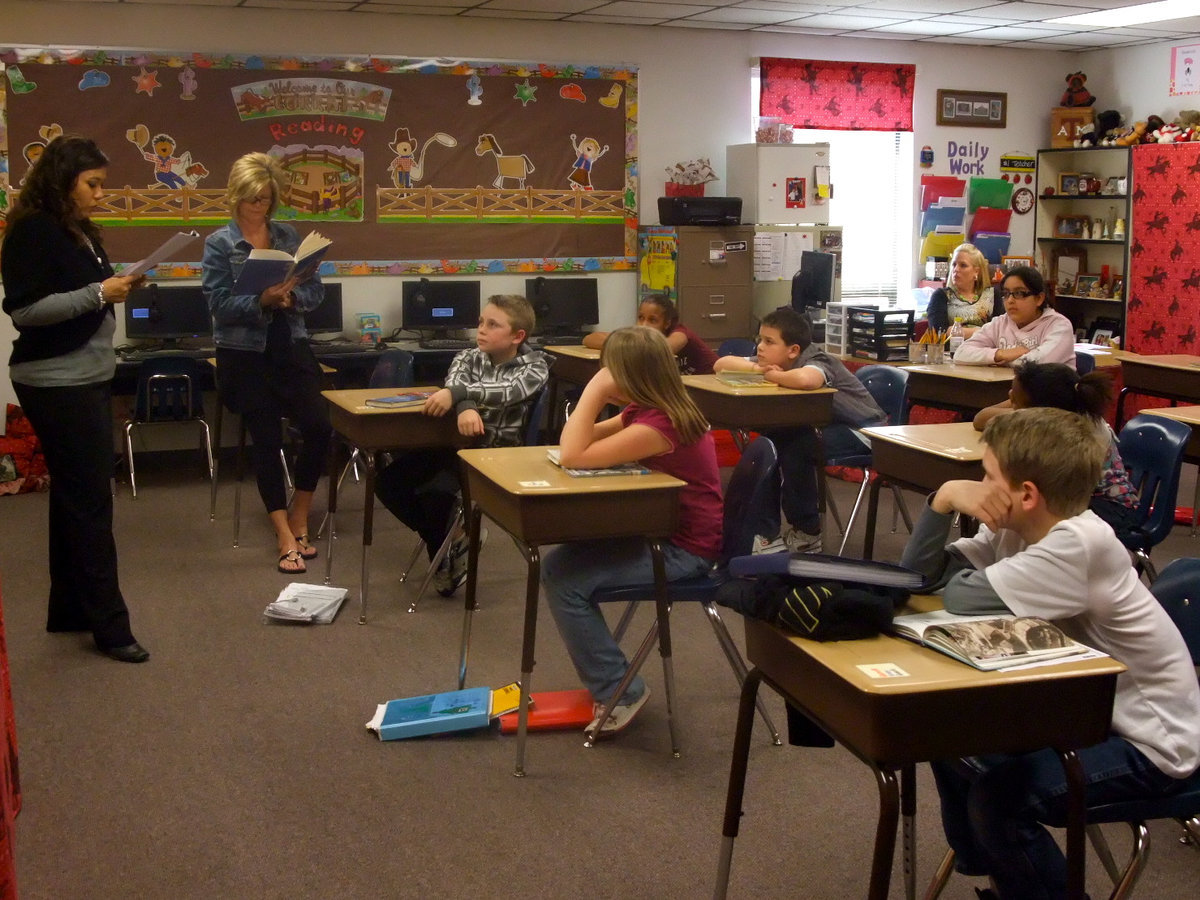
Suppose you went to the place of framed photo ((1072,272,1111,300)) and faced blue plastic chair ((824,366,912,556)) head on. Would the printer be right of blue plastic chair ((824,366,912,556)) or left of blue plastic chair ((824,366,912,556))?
right

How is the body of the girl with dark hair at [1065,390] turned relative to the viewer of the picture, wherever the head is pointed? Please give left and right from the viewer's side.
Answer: facing to the left of the viewer

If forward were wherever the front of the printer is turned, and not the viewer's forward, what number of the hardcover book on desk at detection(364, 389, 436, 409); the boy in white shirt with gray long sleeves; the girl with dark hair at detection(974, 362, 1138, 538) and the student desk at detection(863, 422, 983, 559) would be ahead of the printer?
4

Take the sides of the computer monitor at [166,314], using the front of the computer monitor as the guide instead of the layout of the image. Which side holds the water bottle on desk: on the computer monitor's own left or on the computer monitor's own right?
on the computer monitor's own left

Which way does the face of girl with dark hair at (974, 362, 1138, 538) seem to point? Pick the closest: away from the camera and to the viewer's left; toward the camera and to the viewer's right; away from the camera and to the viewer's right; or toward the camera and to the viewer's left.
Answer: away from the camera and to the viewer's left

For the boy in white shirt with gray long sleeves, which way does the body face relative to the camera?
to the viewer's left

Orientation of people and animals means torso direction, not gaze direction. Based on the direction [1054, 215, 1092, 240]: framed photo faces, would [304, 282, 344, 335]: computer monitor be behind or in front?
in front

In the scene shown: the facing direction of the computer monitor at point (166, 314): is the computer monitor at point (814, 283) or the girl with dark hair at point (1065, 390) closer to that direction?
the girl with dark hair

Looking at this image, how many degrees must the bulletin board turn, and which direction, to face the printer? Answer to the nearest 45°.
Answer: approximately 90° to its left

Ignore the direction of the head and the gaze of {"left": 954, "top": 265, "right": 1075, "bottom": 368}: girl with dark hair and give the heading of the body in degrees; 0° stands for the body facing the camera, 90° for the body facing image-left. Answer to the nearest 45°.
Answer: approximately 45°

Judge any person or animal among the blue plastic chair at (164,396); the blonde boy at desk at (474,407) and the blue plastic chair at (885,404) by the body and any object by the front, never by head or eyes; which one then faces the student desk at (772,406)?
the blue plastic chair at (885,404)

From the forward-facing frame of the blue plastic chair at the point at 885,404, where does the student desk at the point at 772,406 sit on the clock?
The student desk is roughly at 12 o'clock from the blue plastic chair.

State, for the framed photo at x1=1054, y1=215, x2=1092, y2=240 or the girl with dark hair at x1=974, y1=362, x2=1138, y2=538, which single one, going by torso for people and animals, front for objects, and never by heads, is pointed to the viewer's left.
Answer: the girl with dark hair

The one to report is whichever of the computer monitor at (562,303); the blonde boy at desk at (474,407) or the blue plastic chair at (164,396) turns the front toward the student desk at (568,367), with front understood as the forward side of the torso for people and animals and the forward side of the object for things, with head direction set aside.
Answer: the computer monitor

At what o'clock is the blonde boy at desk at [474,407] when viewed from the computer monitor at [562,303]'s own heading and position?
The blonde boy at desk is roughly at 12 o'clock from the computer monitor.

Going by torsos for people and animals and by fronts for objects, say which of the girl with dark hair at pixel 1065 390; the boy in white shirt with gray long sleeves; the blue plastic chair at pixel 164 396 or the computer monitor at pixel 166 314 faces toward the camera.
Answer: the computer monitor
